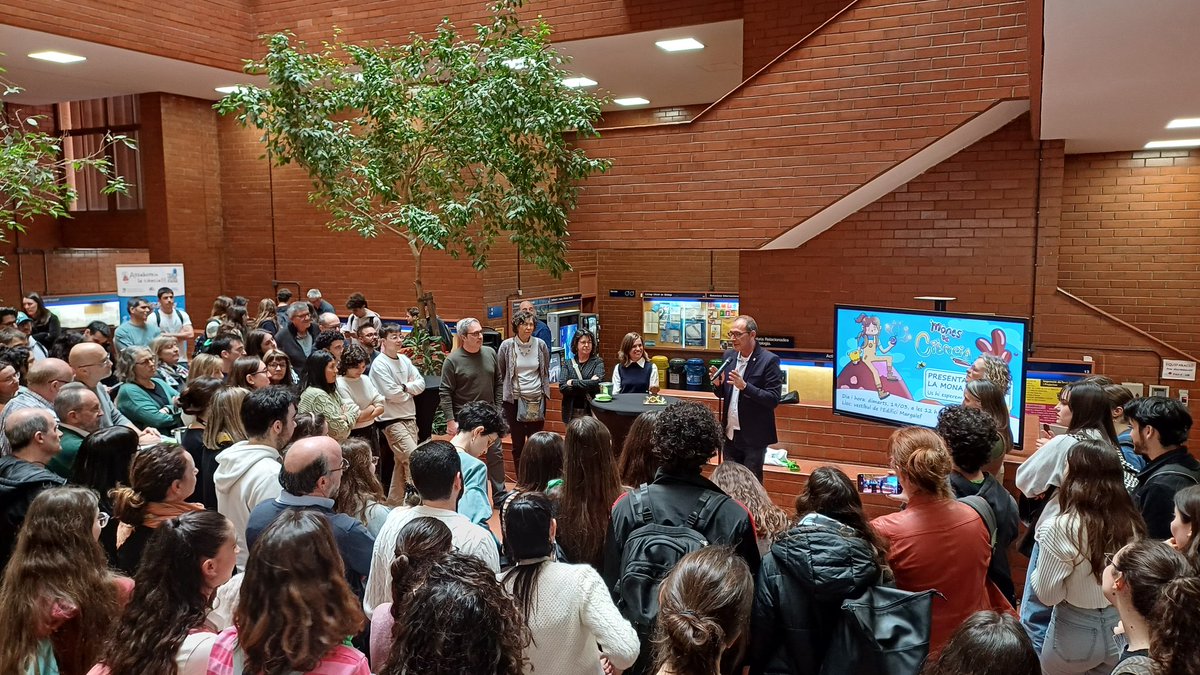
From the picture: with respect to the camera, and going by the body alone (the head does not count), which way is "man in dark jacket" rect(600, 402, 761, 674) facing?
away from the camera

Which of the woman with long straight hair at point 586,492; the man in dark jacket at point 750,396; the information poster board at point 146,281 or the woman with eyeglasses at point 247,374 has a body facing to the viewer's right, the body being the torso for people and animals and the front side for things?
the woman with eyeglasses

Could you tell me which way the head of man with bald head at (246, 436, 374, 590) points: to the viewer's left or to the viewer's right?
to the viewer's right

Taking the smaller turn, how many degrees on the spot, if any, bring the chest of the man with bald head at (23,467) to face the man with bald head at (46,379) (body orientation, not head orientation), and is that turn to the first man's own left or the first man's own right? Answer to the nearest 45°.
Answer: approximately 45° to the first man's own left

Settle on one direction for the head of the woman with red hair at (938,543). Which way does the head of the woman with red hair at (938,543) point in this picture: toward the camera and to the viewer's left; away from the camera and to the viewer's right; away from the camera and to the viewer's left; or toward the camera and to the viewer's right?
away from the camera and to the viewer's left

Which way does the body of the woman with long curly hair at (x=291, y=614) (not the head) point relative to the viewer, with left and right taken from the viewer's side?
facing away from the viewer

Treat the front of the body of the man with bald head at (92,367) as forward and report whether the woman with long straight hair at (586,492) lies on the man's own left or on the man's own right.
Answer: on the man's own right

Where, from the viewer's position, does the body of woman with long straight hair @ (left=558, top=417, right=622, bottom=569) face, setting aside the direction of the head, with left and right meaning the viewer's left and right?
facing away from the viewer

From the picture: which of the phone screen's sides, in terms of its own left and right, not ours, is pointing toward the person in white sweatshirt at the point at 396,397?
right

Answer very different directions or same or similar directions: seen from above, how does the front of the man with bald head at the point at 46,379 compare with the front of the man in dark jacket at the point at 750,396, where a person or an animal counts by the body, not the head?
very different directions

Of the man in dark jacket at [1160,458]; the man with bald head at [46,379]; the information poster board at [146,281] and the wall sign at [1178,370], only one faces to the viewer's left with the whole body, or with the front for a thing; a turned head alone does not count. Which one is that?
the man in dark jacket

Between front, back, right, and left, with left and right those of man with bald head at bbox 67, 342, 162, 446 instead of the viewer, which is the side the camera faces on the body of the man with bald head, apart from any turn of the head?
right

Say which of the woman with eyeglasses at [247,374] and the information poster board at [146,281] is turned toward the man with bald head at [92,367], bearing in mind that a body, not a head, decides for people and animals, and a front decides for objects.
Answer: the information poster board

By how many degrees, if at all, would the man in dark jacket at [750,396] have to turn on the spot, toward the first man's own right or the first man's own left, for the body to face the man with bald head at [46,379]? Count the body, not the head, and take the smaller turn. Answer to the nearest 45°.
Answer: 0° — they already face them

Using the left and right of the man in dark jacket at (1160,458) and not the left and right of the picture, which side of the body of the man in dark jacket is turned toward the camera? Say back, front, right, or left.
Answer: left
